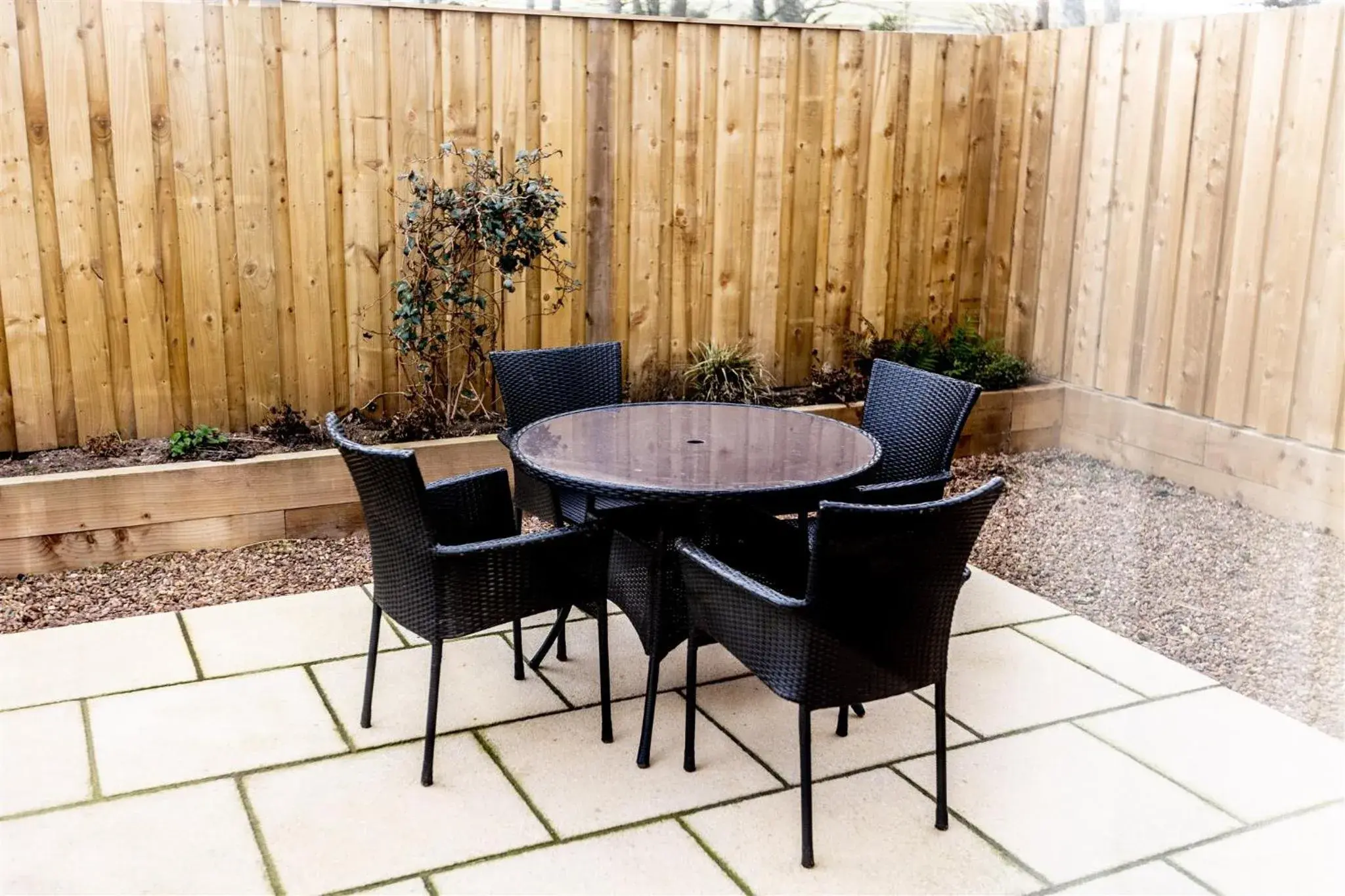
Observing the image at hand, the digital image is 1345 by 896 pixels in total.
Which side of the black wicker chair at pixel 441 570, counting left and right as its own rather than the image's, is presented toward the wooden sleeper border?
left

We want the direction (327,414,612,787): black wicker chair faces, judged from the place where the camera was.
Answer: facing away from the viewer and to the right of the viewer

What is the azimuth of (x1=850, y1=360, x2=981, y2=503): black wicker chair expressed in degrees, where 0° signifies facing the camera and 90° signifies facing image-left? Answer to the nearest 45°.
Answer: approximately 45°

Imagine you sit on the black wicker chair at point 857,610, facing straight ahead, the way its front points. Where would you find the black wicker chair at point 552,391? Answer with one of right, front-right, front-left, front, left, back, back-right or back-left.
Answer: front

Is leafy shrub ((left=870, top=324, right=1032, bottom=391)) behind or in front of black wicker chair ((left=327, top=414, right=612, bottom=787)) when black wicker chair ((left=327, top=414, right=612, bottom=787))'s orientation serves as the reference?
in front

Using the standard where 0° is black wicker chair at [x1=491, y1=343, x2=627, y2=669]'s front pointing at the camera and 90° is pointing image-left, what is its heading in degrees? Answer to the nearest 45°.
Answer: approximately 315°

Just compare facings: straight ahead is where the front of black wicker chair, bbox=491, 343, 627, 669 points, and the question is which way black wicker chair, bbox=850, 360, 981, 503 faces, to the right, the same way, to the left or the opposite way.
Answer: to the right

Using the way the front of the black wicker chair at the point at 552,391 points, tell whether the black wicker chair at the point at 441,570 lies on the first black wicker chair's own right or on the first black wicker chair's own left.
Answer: on the first black wicker chair's own right

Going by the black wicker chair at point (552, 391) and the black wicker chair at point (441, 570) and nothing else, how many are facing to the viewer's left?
0

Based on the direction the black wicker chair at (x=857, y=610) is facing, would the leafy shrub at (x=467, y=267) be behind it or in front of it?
in front

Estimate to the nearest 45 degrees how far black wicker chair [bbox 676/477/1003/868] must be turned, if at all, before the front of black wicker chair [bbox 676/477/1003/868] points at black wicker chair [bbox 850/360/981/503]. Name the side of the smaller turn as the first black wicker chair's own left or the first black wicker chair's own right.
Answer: approximately 45° to the first black wicker chair's own right

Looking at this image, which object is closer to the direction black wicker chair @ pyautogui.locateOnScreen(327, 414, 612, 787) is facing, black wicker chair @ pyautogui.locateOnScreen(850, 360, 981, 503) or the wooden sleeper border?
the black wicker chair

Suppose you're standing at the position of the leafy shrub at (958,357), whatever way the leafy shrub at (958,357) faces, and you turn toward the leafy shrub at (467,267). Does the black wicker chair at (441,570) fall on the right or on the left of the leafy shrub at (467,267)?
left

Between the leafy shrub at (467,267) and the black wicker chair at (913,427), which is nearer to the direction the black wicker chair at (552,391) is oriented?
the black wicker chair

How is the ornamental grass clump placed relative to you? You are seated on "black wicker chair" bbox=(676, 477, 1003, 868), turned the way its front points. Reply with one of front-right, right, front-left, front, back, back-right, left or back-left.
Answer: front-right

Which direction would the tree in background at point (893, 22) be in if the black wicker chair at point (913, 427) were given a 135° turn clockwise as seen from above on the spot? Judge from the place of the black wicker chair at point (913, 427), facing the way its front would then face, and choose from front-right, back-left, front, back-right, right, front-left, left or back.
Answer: front

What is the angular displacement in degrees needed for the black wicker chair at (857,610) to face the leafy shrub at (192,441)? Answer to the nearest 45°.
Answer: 0° — it already faces it

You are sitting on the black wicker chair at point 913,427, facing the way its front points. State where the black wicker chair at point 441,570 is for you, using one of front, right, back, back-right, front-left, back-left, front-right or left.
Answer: front

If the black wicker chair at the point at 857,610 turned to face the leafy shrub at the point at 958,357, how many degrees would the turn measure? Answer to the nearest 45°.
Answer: approximately 45° to its right

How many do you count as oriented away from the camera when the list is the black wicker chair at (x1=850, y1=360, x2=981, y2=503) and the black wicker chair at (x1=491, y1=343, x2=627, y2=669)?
0
